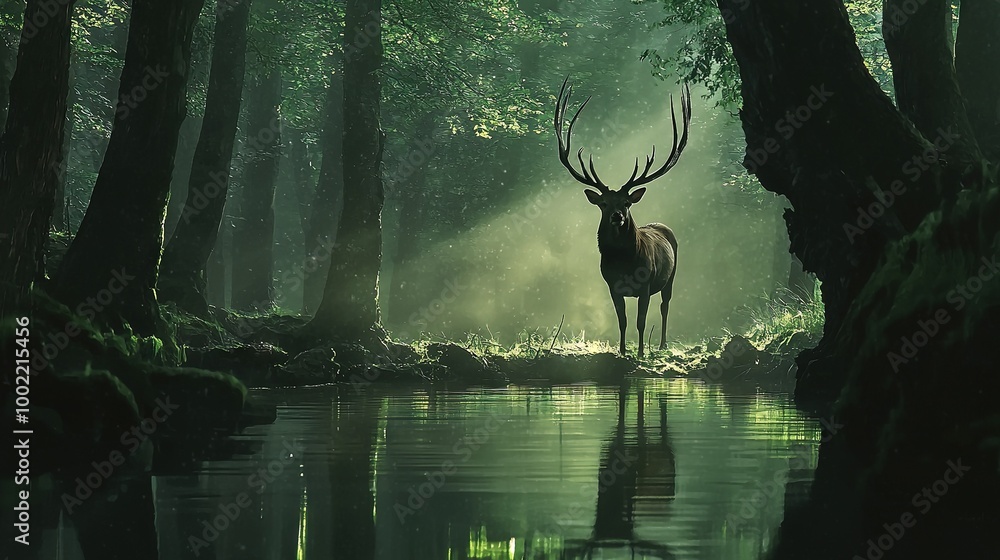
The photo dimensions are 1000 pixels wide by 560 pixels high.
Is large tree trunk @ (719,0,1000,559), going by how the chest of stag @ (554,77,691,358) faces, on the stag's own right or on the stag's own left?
on the stag's own left

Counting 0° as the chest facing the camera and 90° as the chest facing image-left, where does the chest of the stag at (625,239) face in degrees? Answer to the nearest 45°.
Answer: approximately 45°

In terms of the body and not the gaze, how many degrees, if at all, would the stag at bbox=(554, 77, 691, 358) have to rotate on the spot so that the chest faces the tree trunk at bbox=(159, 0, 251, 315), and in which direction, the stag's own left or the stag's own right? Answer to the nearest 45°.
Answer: approximately 45° to the stag's own right

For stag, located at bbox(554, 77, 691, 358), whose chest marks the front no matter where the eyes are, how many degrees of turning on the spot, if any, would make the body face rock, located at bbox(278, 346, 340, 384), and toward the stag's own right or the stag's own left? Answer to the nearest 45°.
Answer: approximately 45° to the stag's own right

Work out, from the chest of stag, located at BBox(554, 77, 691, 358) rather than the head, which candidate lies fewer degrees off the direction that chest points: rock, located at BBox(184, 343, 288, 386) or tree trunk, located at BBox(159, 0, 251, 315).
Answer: the rock

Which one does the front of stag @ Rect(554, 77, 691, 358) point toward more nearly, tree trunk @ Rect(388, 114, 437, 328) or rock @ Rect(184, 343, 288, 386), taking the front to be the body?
the rock

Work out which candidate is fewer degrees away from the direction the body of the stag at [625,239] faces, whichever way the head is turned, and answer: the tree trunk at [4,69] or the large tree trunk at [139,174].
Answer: the large tree trunk

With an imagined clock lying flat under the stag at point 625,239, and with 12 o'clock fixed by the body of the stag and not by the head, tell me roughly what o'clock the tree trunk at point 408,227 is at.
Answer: The tree trunk is roughly at 4 o'clock from the stag.

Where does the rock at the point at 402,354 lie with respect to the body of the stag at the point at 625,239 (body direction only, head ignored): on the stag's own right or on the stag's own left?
on the stag's own right

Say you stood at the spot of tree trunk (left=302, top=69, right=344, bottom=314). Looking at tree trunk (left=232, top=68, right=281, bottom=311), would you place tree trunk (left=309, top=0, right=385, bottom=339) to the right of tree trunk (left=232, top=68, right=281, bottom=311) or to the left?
left
